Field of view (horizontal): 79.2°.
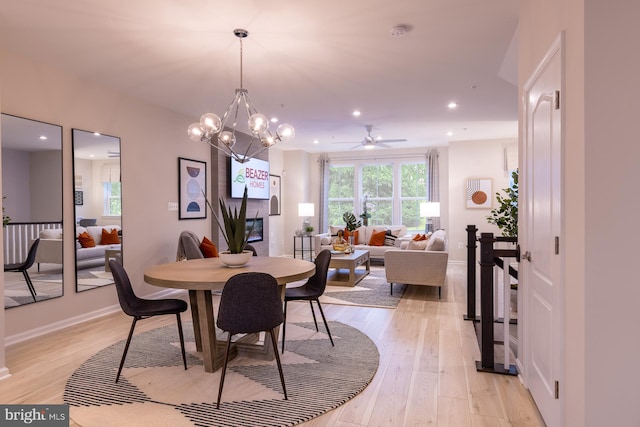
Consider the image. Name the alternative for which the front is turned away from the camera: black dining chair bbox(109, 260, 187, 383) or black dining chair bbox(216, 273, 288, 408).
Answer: black dining chair bbox(216, 273, 288, 408)

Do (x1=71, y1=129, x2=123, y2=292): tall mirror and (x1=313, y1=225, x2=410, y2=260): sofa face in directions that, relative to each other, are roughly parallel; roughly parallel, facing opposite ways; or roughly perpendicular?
roughly perpendicular

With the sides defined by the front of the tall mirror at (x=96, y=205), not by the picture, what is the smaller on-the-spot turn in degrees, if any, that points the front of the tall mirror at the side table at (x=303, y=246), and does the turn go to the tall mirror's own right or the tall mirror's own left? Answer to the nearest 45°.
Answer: approximately 90° to the tall mirror's own left

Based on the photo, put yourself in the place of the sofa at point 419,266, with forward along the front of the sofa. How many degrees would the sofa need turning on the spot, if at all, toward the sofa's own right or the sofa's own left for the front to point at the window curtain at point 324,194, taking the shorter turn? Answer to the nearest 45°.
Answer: approximately 45° to the sofa's own right

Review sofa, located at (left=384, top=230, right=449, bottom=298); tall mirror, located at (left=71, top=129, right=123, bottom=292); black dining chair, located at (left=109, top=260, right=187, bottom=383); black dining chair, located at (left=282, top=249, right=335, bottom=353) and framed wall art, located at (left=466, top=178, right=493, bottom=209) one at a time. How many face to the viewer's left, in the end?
2

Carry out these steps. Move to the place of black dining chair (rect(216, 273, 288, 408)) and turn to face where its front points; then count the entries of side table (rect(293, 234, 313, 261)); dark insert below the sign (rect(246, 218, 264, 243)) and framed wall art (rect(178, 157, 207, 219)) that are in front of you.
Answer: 3

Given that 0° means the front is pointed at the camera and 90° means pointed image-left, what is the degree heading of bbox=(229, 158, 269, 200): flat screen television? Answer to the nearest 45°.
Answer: approximately 315°

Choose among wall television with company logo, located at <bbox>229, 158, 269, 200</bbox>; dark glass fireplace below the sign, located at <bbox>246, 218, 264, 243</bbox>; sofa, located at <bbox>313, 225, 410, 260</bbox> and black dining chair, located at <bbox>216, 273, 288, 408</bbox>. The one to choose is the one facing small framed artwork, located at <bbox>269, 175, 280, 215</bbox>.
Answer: the black dining chair

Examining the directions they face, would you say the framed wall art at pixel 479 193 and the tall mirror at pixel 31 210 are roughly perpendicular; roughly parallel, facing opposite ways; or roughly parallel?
roughly perpendicular

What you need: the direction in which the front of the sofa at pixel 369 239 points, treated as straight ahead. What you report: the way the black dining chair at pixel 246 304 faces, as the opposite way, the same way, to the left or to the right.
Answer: the opposite way
